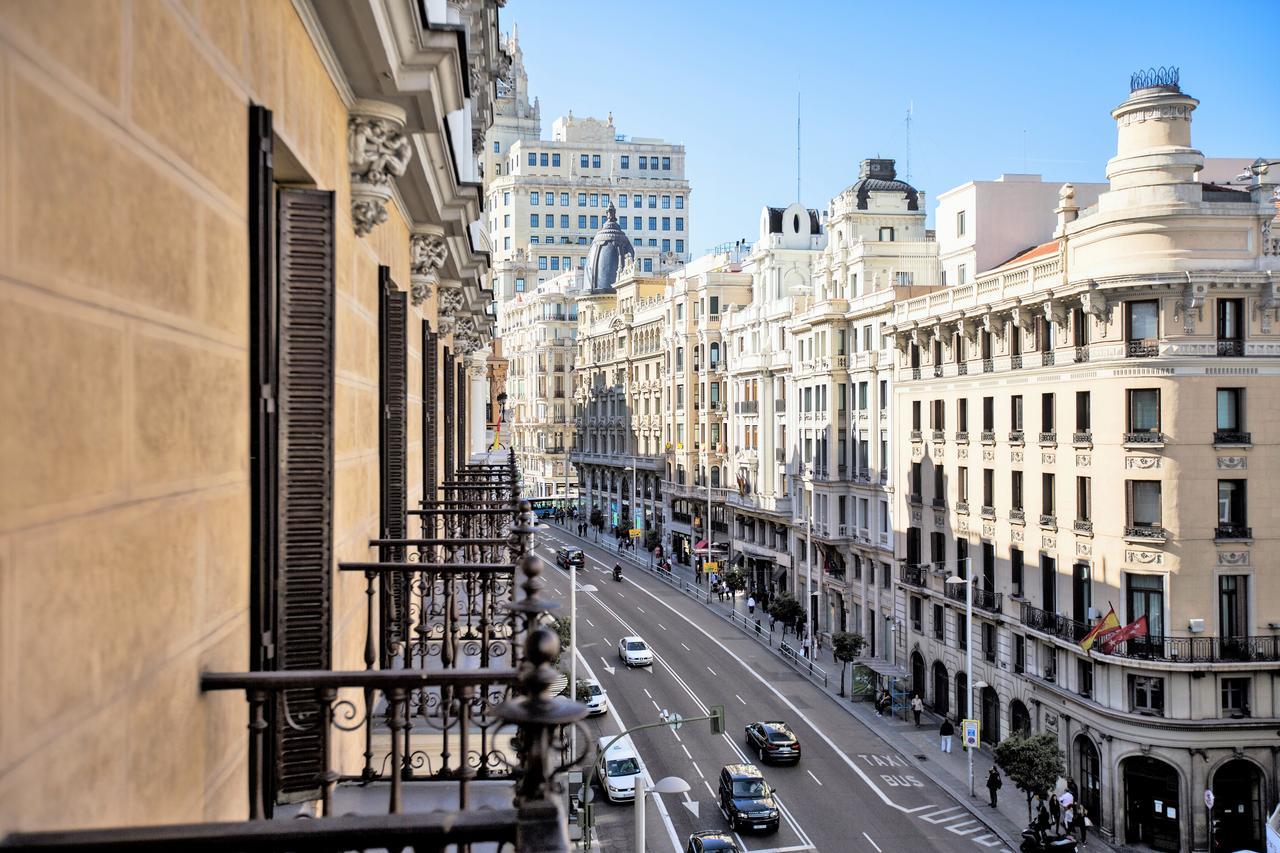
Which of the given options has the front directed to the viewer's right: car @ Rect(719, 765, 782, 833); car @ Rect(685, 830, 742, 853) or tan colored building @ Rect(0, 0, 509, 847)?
the tan colored building

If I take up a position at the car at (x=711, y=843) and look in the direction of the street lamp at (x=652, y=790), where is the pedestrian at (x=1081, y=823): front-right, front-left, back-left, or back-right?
back-left

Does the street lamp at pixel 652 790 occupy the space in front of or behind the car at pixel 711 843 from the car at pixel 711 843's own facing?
in front

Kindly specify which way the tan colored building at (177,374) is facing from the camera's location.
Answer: facing to the right of the viewer

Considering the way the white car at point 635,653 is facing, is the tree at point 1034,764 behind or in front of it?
in front

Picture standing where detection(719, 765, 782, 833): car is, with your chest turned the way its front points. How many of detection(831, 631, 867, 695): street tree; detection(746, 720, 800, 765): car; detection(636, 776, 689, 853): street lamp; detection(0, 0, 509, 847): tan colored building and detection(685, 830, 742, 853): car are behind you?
2

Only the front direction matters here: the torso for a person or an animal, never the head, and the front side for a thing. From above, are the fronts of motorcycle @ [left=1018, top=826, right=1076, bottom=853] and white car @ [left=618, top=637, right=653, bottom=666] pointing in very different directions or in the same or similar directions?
very different directions

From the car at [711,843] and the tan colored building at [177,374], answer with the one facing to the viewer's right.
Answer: the tan colored building

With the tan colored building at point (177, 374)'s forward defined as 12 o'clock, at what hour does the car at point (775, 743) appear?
The car is roughly at 10 o'clock from the tan colored building.

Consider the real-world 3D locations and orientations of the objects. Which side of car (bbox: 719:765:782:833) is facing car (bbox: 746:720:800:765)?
back

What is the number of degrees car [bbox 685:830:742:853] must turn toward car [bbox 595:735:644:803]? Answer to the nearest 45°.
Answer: approximately 180°

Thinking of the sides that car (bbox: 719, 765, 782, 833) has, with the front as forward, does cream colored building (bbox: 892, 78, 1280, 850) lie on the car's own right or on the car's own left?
on the car's own left
